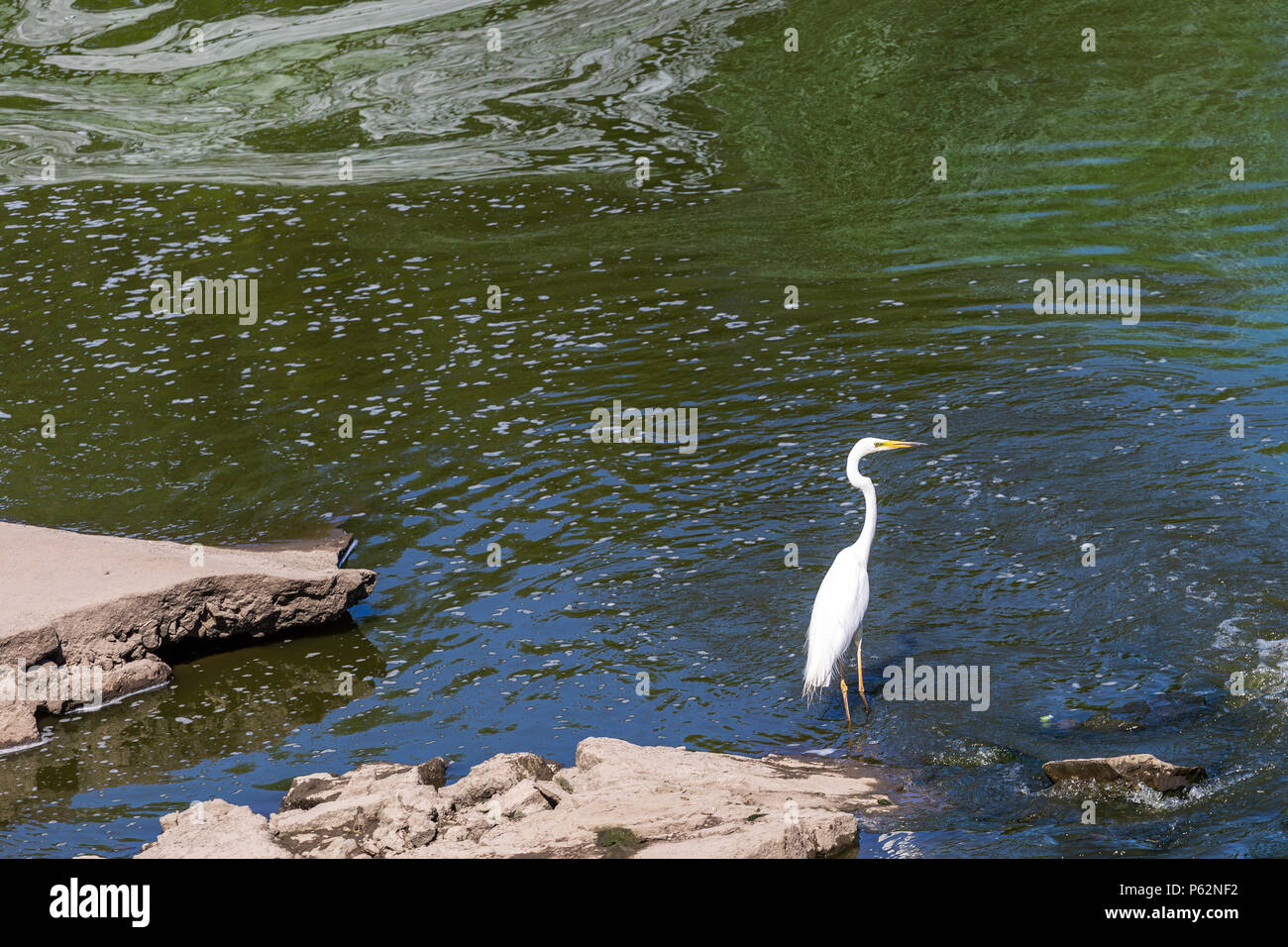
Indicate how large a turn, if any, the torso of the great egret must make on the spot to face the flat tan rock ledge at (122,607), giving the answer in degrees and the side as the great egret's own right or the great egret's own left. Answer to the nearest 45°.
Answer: approximately 180°

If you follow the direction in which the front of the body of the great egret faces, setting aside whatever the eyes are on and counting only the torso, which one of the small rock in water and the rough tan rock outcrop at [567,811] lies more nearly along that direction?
the small rock in water

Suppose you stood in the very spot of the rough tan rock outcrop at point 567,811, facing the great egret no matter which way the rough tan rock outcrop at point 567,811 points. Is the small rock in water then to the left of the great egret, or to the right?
right

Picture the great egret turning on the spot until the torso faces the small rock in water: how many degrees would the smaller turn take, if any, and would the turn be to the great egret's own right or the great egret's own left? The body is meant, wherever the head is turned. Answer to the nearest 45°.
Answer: approximately 45° to the great egret's own right

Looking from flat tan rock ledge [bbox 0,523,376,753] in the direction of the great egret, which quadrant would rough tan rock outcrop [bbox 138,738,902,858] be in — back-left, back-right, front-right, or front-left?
front-right

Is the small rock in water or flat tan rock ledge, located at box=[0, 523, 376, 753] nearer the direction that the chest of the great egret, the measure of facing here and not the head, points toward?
the small rock in water

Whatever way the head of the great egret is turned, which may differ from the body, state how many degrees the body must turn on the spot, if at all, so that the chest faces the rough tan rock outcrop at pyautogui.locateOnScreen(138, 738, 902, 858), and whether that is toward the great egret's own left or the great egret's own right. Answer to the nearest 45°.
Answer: approximately 135° to the great egret's own right

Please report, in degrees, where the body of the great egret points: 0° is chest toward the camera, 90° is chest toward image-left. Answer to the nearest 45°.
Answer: approximately 270°

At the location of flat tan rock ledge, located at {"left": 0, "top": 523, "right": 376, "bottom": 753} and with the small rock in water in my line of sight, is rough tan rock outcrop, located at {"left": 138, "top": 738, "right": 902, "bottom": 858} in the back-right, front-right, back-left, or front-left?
front-right
